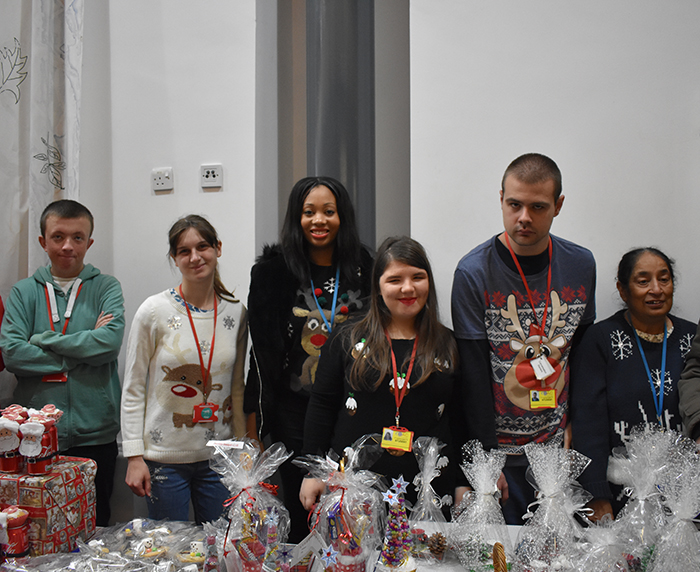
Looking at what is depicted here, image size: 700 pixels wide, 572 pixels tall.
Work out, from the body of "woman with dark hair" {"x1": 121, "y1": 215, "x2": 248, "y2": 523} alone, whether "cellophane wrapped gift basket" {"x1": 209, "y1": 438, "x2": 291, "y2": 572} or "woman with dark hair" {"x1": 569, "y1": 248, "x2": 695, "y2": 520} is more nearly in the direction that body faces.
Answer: the cellophane wrapped gift basket

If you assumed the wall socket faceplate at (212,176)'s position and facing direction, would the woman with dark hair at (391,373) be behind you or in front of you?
in front

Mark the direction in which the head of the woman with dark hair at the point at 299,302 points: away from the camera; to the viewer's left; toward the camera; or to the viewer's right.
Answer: toward the camera

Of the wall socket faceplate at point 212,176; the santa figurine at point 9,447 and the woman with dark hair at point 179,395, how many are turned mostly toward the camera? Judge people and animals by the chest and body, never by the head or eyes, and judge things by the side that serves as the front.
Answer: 3

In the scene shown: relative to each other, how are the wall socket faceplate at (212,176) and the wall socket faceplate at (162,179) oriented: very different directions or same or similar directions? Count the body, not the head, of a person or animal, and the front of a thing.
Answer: same or similar directions

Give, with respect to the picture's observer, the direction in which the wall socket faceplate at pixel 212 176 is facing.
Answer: facing the viewer

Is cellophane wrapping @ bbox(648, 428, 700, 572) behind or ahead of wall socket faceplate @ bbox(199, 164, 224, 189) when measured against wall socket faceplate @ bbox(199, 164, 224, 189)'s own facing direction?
ahead

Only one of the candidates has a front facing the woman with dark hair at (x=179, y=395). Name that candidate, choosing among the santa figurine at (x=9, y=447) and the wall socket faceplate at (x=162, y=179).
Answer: the wall socket faceplate

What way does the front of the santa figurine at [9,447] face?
toward the camera

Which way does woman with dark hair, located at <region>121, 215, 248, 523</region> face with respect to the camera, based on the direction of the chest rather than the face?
toward the camera

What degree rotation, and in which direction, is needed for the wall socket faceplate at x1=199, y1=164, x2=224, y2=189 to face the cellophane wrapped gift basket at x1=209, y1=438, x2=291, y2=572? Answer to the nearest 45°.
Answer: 0° — it already faces it

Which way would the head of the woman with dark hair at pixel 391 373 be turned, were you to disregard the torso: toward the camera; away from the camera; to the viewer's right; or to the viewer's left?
toward the camera

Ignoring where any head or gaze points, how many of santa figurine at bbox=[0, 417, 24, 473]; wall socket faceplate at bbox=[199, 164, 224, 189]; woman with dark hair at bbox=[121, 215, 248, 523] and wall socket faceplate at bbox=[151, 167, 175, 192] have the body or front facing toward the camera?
4

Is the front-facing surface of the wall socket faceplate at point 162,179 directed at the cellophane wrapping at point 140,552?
yes

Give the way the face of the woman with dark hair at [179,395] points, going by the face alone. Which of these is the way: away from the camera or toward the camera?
toward the camera
